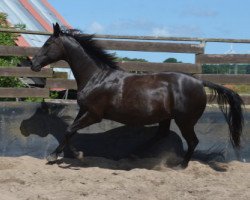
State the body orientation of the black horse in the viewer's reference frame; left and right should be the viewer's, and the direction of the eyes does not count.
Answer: facing to the left of the viewer

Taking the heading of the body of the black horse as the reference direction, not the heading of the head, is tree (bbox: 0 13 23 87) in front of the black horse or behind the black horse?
in front

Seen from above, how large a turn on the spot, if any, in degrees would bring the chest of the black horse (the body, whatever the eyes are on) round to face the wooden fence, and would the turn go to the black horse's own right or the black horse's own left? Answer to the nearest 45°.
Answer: approximately 90° to the black horse's own right

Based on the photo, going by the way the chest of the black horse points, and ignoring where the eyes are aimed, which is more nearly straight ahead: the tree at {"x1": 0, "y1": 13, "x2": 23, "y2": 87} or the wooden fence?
the tree
